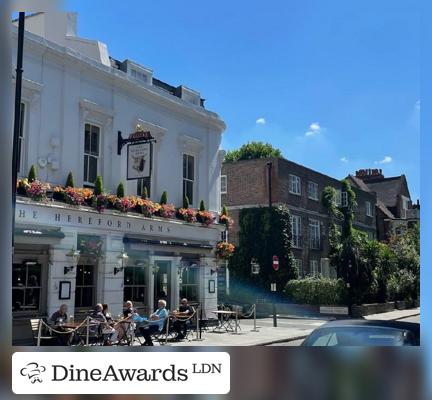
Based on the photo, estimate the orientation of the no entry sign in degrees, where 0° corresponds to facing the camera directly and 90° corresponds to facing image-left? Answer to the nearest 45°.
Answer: approximately 315°

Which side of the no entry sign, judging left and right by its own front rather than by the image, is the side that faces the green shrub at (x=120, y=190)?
right

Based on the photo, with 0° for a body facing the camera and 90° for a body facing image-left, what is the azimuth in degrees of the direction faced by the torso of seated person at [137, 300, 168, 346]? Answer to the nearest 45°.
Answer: approximately 90°

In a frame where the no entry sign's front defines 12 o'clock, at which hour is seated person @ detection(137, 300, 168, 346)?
The seated person is roughly at 3 o'clock from the no entry sign.
